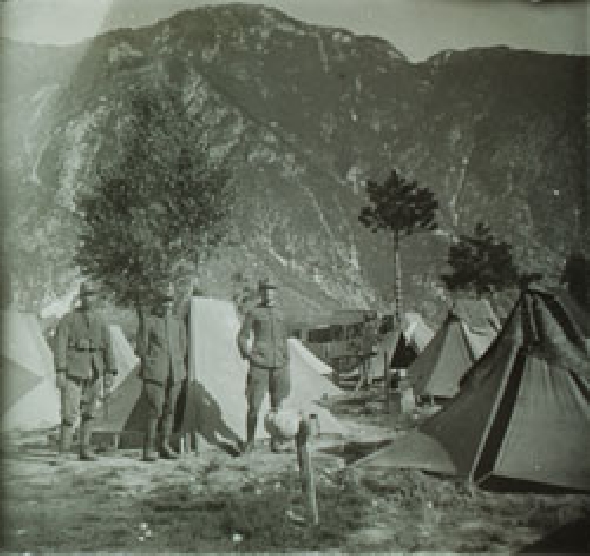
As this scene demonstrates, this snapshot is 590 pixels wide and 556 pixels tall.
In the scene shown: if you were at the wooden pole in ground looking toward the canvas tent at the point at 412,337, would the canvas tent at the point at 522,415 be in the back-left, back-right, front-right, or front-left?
front-right

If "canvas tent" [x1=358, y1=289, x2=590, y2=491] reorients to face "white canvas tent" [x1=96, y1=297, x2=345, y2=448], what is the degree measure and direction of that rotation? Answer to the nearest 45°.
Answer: approximately 45° to its right

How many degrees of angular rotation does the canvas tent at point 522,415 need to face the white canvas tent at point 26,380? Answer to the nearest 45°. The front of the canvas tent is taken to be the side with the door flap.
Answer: approximately 45° to its right

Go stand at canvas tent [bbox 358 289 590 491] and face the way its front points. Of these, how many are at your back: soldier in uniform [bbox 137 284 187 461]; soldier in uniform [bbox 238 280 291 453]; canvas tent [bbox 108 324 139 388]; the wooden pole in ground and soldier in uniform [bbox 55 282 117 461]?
0

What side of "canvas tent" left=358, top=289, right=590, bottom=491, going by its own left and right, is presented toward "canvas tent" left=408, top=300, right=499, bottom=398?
right

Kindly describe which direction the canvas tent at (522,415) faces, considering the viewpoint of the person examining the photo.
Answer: facing the viewer and to the left of the viewer

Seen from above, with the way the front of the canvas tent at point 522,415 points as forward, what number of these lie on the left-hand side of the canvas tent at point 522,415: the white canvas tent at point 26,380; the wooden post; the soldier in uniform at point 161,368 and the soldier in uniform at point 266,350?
0

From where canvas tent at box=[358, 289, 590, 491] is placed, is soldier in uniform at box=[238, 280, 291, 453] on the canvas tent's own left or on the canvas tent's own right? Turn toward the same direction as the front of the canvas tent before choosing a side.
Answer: on the canvas tent's own right

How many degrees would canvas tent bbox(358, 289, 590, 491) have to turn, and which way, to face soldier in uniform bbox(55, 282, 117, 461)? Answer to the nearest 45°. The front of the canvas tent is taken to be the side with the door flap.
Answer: approximately 45° to its right

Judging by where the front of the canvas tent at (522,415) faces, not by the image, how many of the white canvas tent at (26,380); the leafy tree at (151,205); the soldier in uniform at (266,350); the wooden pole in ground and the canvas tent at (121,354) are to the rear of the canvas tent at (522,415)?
0

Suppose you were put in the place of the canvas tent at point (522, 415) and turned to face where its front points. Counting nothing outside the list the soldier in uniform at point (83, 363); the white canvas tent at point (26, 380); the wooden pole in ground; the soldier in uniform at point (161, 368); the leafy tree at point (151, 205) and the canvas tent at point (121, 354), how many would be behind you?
0

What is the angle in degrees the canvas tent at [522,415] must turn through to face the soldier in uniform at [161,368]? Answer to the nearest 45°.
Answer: approximately 45° to its right

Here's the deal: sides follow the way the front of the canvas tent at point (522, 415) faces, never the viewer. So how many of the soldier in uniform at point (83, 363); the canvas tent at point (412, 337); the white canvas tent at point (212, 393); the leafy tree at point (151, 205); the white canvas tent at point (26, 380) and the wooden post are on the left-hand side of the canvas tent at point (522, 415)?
0

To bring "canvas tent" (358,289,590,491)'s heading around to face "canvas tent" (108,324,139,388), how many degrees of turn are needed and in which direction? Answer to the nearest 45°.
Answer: approximately 45° to its right
